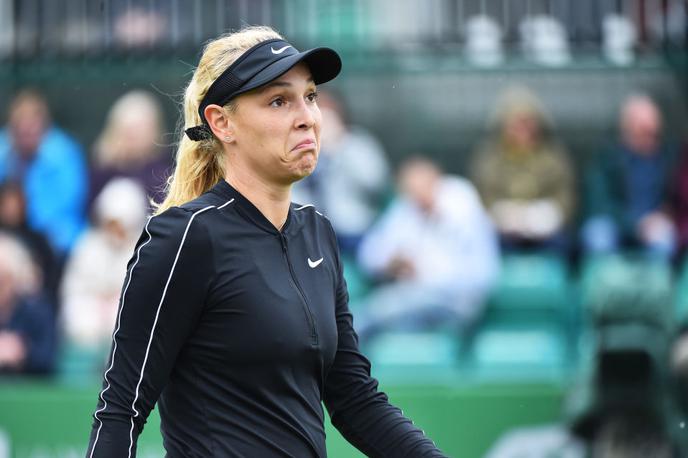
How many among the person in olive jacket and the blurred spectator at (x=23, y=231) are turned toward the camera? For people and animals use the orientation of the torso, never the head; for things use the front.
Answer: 2

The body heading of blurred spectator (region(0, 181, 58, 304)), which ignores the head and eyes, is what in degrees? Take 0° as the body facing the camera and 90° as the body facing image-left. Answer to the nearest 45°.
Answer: approximately 0°

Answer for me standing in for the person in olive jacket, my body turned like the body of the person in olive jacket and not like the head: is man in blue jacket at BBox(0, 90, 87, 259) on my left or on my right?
on my right

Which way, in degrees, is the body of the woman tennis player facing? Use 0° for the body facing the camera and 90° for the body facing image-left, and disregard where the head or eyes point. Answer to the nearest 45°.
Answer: approximately 315°

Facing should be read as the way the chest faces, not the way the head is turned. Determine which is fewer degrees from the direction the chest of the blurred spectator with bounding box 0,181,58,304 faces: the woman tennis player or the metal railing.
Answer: the woman tennis player

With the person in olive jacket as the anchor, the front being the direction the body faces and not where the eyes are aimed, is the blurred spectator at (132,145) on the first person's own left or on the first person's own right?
on the first person's own right
